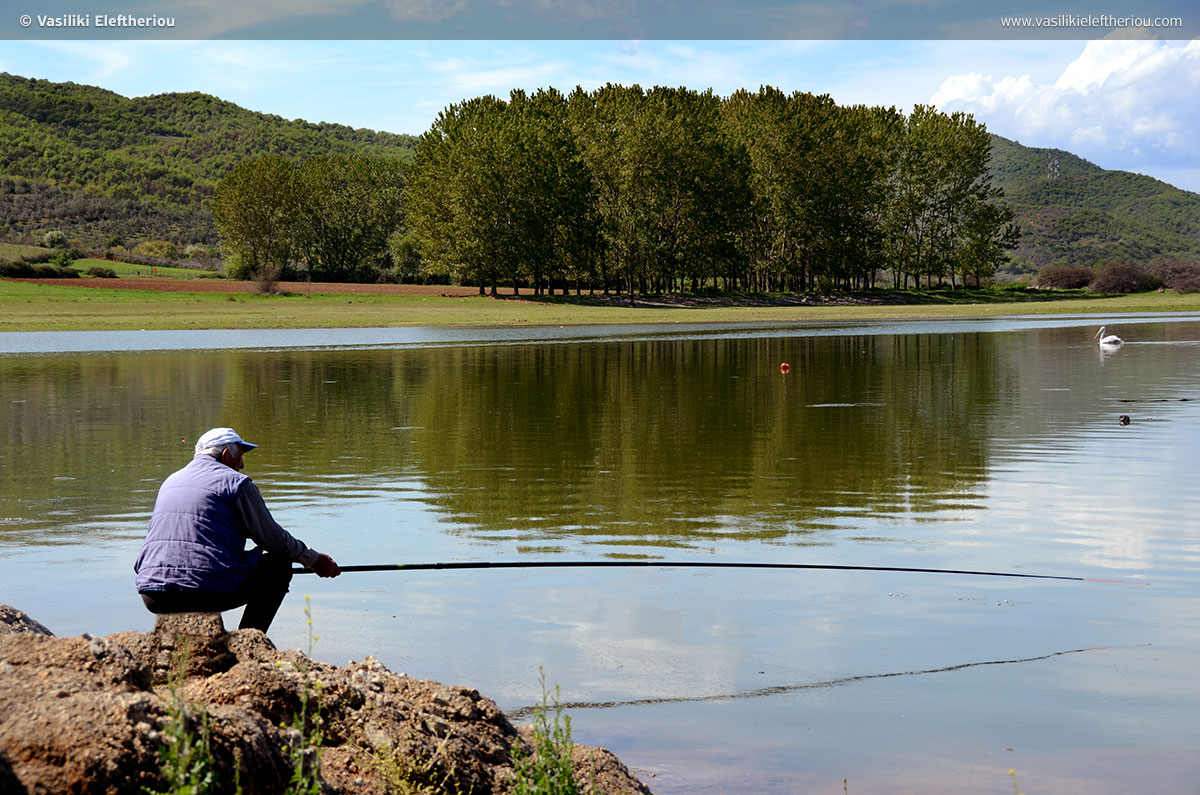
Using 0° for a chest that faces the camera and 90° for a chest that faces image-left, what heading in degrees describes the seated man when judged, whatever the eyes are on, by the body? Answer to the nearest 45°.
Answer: approximately 225°

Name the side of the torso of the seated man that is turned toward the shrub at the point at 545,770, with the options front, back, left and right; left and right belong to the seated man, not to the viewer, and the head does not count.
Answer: right

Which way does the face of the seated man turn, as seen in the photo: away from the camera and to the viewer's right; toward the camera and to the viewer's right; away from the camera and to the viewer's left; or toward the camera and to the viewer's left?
away from the camera and to the viewer's right
